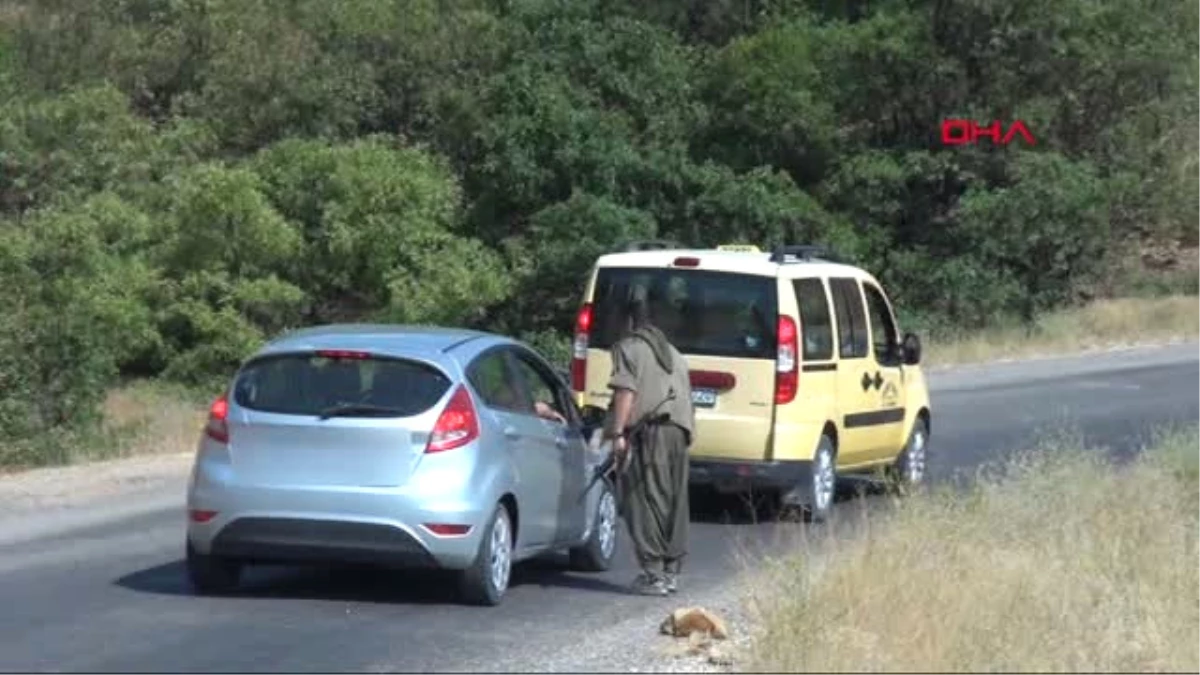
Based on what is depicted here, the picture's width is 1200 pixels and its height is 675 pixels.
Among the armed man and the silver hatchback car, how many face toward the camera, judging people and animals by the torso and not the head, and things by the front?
0

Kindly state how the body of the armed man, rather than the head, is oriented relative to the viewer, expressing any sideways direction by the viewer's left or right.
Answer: facing away from the viewer and to the left of the viewer

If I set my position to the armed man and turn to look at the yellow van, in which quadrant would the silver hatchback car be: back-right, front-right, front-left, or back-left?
back-left

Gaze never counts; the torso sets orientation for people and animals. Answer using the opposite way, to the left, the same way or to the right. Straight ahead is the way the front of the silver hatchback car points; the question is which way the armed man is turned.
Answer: to the left

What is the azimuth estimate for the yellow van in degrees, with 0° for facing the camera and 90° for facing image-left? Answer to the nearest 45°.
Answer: approximately 225°

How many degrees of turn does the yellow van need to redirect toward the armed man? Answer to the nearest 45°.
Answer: approximately 135° to its right

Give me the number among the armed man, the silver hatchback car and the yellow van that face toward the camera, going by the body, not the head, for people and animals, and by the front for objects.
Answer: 0

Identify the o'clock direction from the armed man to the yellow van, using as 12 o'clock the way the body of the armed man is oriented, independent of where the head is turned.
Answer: The yellow van is roughly at 2 o'clock from the armed man.

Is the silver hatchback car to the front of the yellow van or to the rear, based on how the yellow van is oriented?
to the rear

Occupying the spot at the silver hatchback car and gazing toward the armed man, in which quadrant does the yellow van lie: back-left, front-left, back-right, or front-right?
front-left

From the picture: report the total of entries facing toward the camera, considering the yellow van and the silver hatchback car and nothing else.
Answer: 0

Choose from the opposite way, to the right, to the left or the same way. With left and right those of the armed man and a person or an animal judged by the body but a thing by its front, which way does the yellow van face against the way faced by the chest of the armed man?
to the right

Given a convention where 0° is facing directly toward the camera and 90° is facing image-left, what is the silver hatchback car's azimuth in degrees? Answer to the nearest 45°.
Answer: approximately 225°

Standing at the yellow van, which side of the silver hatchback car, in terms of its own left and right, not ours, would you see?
front
